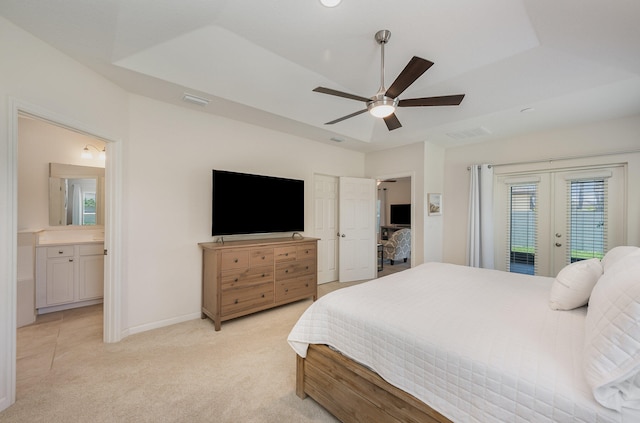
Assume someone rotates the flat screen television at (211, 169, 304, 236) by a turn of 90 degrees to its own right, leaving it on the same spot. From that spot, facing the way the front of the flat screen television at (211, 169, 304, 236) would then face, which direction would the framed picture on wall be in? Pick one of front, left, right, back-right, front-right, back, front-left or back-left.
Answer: back-left

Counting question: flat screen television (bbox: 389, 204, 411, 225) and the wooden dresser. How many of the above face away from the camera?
0

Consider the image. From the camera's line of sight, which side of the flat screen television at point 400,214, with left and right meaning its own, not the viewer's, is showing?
front

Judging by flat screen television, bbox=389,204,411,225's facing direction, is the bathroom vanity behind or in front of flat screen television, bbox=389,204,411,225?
in front

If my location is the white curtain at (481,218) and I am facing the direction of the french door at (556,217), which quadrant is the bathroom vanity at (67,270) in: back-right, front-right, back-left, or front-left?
back-right

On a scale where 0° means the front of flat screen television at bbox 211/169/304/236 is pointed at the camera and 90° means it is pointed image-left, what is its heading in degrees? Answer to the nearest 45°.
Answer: approximately 315°

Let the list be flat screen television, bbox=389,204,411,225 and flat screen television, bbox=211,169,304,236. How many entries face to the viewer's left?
0

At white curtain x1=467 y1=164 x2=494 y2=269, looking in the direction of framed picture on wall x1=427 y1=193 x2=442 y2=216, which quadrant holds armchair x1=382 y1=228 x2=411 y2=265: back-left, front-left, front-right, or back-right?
front-right

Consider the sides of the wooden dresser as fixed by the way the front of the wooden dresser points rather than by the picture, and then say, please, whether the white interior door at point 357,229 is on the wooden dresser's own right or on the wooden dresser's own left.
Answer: on the wooden dresser's own left

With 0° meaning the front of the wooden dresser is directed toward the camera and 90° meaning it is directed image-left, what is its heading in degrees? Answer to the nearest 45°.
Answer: approximately 315°

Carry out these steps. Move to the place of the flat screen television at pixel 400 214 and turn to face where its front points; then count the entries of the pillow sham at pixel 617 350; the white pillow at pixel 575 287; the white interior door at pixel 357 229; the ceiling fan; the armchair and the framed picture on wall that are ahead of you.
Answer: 6

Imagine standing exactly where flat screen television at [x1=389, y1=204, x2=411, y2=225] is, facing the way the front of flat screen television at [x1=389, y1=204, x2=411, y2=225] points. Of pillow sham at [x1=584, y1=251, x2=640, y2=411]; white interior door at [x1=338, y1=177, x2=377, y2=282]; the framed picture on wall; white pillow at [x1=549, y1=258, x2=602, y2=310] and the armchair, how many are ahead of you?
5

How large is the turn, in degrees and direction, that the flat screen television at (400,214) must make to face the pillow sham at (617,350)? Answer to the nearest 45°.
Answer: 0° — it already faces it

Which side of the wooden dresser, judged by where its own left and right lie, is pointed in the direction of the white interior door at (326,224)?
left

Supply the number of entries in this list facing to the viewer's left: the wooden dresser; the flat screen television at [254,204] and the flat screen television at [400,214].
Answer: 0
